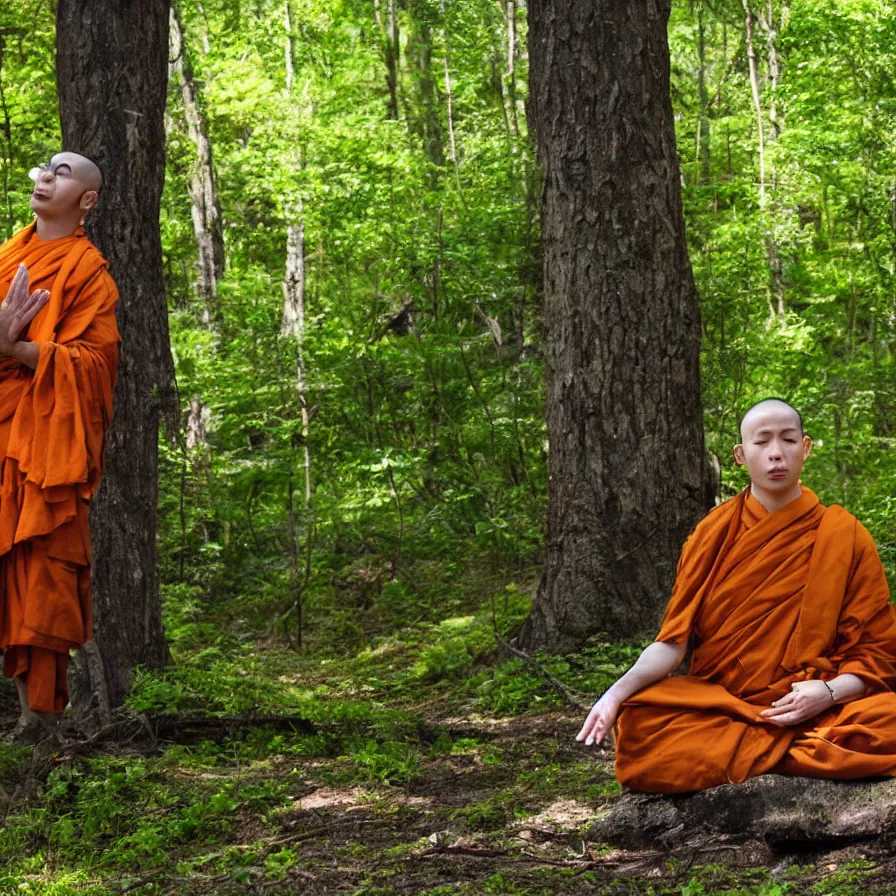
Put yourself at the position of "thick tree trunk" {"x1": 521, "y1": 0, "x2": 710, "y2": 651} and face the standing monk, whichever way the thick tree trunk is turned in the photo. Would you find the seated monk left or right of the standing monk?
left

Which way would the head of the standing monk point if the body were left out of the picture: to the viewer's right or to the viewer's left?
to the viewer's left

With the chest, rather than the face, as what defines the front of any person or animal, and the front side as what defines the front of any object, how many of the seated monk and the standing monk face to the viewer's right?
0

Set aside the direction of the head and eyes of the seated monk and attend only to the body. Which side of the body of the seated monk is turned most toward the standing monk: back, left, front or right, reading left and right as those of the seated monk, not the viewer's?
right

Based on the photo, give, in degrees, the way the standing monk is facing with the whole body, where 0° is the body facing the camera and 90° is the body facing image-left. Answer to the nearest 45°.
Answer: approximately 45°

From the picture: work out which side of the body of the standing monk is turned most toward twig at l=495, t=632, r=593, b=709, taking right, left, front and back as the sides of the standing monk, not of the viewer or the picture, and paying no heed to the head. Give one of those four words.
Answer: back

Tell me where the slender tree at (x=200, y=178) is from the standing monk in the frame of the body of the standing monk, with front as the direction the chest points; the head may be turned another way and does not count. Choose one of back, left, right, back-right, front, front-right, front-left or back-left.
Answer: back-right
